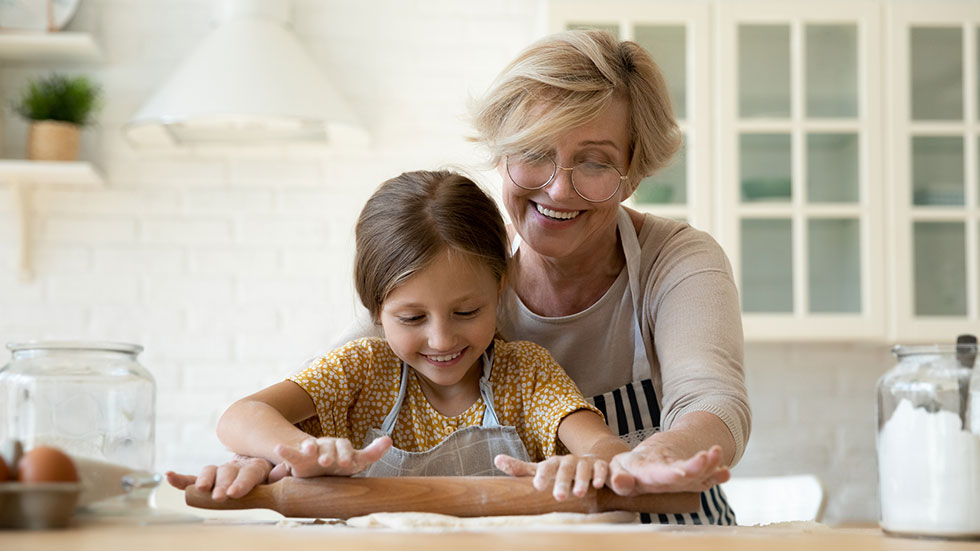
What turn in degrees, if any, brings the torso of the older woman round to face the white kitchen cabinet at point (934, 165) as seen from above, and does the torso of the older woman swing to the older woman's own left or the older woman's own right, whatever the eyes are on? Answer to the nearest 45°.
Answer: approximately 180°

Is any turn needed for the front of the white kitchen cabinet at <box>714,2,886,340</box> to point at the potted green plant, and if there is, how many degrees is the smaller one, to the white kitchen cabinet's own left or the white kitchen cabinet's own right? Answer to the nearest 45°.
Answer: approximately 90° to the white kitchen cabinet's own right

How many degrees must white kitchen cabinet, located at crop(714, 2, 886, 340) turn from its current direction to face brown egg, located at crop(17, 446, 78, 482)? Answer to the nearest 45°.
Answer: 0° — it already faces it

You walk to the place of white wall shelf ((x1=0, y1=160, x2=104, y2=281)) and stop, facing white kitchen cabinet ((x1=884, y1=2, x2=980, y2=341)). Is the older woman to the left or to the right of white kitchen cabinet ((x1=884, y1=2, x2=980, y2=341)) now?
right

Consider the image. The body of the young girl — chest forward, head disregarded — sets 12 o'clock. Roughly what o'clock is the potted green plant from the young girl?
The potted green plant is roughly at 5 o'clock from the young girl.

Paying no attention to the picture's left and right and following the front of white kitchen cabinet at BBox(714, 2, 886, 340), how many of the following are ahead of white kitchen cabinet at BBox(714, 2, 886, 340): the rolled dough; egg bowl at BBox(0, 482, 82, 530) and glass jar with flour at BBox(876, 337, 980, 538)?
3

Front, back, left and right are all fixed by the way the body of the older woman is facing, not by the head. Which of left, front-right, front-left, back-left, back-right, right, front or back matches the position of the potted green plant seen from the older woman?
right

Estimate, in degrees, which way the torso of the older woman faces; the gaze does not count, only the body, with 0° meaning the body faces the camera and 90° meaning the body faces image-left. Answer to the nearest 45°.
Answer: approximately 45°
